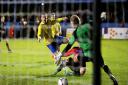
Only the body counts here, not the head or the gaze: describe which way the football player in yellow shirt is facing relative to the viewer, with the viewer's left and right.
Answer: facing the viewer and to the right of the viewer
